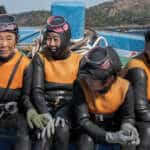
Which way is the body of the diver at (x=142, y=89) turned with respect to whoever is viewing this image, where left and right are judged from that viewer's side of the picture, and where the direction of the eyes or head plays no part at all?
facing the viewer and to the right of the viewer

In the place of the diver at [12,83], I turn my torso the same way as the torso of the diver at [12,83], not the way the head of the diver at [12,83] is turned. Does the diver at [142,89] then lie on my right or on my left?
on my left

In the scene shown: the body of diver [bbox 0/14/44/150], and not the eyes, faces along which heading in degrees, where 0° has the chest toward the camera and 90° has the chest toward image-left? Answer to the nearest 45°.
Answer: approximately 0°

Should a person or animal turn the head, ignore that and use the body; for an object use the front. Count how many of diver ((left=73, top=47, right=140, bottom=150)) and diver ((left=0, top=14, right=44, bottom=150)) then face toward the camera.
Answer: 2

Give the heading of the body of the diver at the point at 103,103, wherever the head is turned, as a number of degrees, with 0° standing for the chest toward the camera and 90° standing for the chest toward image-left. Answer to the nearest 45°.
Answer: approximately 0°

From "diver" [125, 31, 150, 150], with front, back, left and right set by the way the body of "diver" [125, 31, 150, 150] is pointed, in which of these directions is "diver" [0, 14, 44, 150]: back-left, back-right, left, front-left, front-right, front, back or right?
back-right

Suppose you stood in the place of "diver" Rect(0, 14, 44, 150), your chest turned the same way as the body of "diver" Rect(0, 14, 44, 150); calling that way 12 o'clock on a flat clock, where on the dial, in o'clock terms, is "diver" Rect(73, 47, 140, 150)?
"diver" Rect(73, 47, 140, 150) is roughly at 10 o'clock from "diver" Rect(0, 14, 44, 150).
